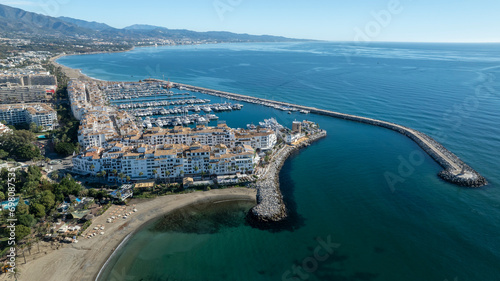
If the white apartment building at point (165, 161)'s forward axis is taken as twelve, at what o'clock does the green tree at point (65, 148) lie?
The green tree is roughly at 4 o'clock from the white apartment building.

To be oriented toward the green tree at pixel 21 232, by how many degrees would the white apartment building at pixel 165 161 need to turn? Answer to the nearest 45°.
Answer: approximately 45° to its right

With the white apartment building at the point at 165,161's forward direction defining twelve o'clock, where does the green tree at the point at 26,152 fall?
The green tree is roughly at 4 o'clock from the white apartment building.

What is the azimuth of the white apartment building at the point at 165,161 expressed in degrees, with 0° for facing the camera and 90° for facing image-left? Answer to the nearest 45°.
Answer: approximately 0°

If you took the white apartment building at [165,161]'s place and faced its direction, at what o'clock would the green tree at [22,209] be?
The green tree is roughly at 2 o'clock from the white apartment building.

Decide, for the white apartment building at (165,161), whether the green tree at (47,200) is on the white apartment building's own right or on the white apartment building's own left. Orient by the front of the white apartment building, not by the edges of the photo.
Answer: on the white apartment building's own right

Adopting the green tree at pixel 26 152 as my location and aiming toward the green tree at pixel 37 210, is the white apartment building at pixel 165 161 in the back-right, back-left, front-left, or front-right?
front-left

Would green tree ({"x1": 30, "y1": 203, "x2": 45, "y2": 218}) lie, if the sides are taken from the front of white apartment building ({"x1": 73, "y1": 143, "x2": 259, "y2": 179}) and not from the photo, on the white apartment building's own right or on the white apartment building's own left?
on the white apartment building's own right

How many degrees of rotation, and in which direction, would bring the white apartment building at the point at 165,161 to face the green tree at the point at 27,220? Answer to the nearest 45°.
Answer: approximately 45° to its right

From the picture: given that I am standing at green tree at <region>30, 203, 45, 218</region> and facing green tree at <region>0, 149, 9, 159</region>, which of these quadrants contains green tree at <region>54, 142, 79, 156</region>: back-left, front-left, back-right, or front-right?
front-right

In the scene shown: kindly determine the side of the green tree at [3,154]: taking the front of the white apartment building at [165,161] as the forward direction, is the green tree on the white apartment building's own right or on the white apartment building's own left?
on the white apartment building's own right
